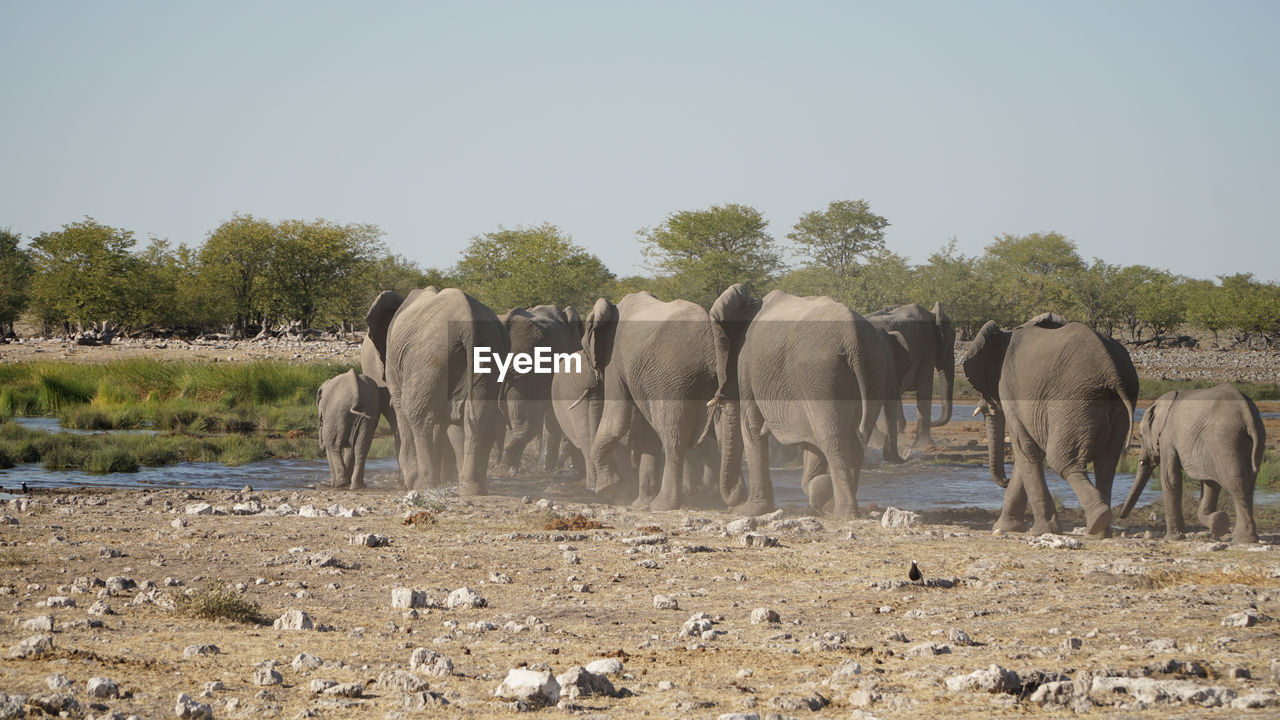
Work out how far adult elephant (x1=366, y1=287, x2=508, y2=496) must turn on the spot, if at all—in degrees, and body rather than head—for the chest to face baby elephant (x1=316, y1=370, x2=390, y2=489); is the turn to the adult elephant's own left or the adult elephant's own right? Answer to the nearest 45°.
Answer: approximately 45° to the adult elephant's own left

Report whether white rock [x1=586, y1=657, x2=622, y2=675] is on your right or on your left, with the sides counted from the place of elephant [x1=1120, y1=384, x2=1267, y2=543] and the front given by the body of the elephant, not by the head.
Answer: on your left

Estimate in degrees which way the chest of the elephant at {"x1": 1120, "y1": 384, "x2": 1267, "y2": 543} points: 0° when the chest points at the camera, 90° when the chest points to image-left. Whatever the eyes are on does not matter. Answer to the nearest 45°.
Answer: approximately 135°

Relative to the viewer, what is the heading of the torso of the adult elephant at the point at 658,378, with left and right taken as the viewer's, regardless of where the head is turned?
facing away from the viewer and to the left of the viewer

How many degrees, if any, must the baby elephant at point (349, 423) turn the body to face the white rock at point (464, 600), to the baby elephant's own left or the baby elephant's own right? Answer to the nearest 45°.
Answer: approximately 180°

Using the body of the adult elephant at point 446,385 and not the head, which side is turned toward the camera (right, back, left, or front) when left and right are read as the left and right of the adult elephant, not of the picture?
back

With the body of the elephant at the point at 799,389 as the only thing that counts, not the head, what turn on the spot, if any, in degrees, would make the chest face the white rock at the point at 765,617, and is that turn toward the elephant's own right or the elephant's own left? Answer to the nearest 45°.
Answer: approximately 135° to the elephant's own left

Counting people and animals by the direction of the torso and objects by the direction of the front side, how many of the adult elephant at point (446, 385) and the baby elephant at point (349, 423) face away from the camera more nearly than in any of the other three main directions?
2

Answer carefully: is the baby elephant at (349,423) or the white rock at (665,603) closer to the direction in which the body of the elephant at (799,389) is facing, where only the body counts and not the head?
the baby elephant

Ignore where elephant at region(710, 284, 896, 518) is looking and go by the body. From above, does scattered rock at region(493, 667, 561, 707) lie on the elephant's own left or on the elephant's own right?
on the elephant's own left

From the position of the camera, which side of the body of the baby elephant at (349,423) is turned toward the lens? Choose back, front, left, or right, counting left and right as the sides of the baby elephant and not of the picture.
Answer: back

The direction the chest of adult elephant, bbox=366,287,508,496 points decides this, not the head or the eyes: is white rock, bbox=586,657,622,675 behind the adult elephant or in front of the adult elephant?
behind

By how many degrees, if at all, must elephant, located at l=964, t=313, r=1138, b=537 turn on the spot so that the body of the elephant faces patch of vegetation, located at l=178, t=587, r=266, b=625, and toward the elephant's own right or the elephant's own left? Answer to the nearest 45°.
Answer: approximately 90° to the elephant's own left
